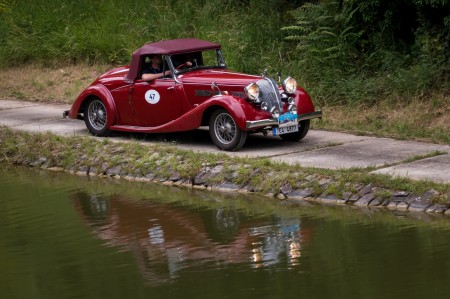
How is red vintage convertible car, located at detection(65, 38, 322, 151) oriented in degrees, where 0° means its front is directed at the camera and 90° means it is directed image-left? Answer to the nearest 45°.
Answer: approximately 315°

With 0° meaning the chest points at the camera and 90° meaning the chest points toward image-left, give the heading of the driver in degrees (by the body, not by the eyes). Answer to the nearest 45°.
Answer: approximately 315°
